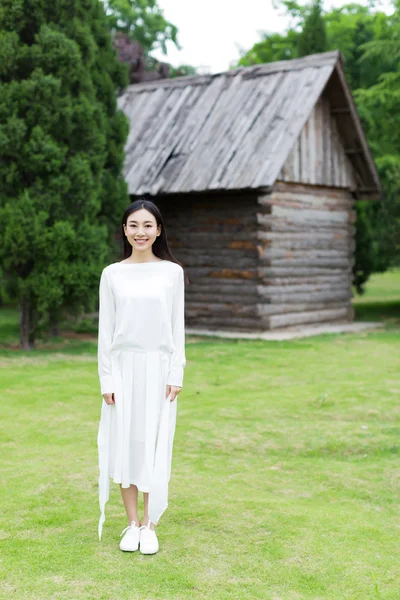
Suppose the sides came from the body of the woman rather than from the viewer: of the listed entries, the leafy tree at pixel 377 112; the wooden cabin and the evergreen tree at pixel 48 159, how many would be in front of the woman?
0

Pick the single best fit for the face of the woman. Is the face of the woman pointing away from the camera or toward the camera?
toward the camera

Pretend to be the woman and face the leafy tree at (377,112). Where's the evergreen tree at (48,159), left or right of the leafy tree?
left

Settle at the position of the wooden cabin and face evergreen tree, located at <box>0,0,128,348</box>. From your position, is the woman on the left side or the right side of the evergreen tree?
left

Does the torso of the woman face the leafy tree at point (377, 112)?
no

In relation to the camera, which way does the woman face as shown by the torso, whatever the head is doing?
toward the camera

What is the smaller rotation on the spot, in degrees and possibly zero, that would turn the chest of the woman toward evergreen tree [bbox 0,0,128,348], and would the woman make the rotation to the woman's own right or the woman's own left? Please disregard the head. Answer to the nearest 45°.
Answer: approximately 180°

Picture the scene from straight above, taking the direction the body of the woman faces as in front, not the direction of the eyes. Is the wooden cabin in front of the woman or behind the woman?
behind
